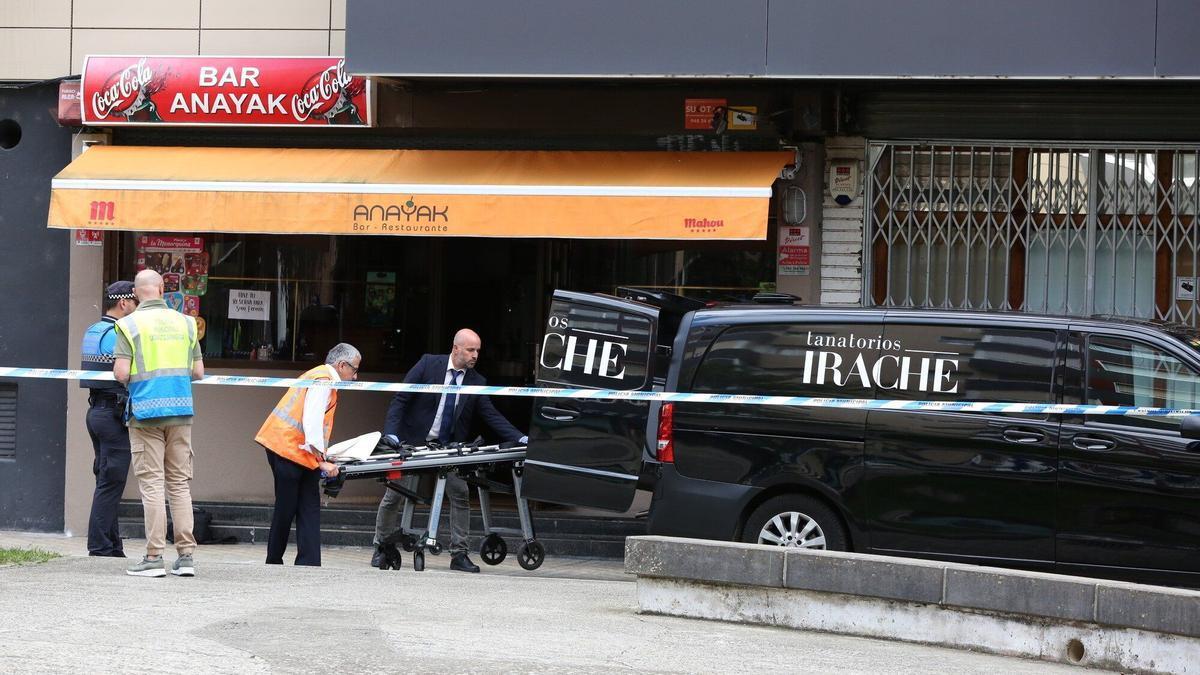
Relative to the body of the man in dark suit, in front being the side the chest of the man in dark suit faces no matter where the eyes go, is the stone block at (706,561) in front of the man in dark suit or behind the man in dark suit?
in front

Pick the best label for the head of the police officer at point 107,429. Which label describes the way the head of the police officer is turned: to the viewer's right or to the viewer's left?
to the viewer's right

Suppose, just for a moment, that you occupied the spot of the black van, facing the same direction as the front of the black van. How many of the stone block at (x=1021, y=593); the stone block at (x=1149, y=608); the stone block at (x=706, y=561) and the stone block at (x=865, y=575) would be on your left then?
0

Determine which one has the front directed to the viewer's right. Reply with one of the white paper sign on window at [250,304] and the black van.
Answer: the black van

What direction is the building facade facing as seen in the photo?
toward the camera

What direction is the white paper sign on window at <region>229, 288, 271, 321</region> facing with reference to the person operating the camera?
facing the viewer

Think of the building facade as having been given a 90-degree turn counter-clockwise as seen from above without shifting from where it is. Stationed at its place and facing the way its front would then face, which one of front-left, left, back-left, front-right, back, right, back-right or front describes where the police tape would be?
right

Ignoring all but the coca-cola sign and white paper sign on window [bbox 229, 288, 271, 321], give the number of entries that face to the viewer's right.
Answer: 0

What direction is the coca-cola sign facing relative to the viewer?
toward the camera

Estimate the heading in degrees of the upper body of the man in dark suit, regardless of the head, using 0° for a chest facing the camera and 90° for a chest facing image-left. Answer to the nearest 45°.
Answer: approximately 315°

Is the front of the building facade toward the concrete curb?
yes

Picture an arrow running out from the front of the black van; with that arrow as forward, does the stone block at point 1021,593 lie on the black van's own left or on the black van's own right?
on the black van's own right

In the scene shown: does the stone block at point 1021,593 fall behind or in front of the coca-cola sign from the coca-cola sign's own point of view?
in front

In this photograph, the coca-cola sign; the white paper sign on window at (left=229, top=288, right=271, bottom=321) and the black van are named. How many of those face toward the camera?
2

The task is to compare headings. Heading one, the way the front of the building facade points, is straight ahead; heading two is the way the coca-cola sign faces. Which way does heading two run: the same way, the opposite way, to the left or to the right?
the same way

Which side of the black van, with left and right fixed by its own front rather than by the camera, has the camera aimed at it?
right
